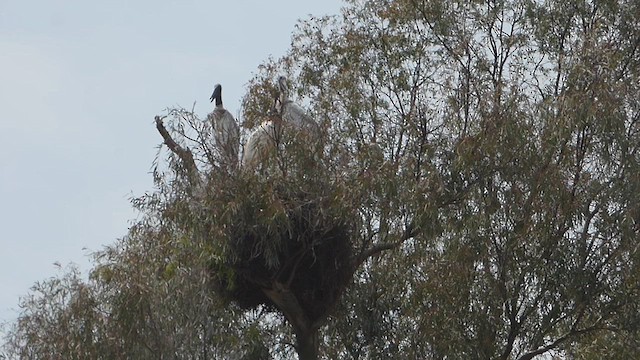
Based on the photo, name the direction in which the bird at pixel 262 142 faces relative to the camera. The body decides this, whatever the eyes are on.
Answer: to the viewer's right
